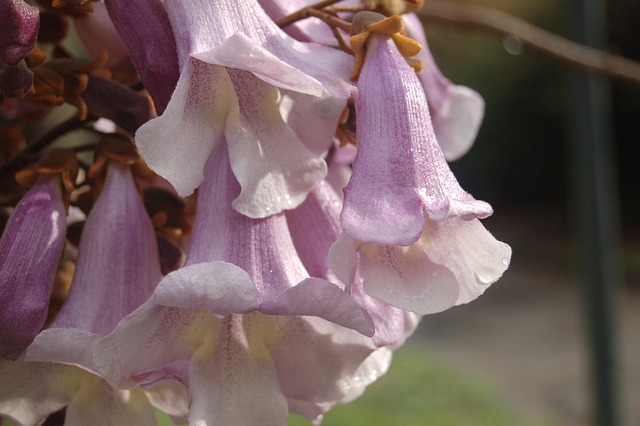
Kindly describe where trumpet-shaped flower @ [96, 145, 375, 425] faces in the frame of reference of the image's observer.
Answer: facing the viewer
